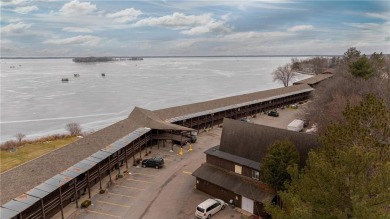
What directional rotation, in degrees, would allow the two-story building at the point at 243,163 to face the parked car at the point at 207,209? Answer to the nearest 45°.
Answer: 0° — it already faces it

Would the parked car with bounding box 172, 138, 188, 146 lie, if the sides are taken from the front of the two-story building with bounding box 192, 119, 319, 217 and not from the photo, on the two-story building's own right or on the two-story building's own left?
on the two-story building's own right

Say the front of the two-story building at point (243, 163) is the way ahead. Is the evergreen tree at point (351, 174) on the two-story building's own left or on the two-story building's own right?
on the two-story building's own left

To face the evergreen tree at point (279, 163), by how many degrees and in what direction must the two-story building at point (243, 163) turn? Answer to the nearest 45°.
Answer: approximately 90° to its left

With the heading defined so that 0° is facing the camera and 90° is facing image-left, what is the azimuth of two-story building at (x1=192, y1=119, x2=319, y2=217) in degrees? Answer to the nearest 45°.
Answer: approximately 45°

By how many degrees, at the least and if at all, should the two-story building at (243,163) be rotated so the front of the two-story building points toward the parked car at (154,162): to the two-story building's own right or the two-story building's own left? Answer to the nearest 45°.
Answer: approximately 90° to the two-story building's own right
